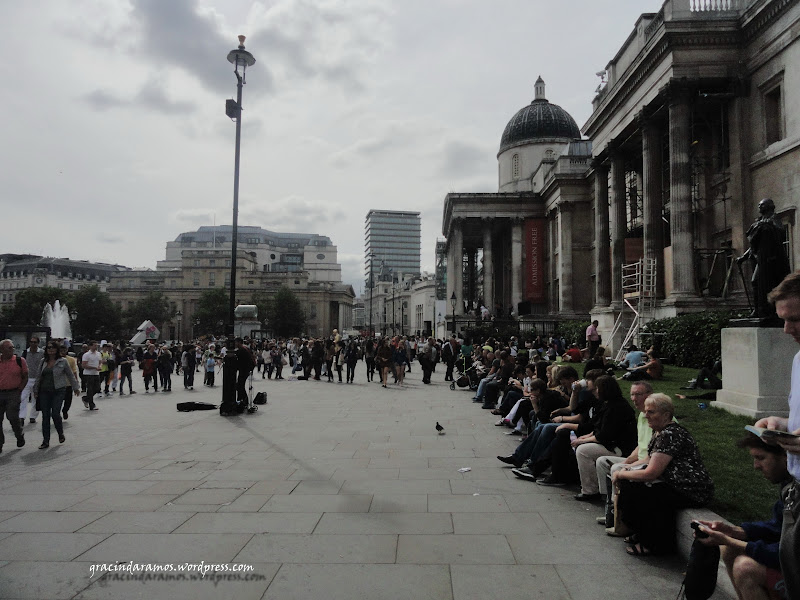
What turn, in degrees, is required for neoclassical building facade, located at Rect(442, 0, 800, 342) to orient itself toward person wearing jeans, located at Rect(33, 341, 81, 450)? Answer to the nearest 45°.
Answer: approximately 45° to its left

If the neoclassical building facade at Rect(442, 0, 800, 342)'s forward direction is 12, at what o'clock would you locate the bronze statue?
The bronze statue is roughly at 9 o'clock from the neoclassical building facade.

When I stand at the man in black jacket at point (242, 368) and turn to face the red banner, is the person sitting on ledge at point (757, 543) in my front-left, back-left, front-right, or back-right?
back-right

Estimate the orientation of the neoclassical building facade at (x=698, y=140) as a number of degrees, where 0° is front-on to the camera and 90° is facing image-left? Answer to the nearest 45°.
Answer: approximately 90°

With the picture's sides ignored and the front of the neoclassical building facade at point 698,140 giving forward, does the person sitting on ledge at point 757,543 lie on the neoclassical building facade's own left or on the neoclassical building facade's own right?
on the neoclassical building facade's own left

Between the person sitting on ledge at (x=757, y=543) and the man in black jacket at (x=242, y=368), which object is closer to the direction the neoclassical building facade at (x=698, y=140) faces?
the man in black jacket

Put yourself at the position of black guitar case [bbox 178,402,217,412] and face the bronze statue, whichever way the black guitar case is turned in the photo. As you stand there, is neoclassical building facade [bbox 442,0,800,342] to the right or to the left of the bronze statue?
left

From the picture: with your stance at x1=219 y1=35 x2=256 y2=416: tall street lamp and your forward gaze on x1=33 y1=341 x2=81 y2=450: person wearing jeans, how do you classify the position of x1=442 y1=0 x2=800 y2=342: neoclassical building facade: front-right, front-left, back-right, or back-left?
back-left

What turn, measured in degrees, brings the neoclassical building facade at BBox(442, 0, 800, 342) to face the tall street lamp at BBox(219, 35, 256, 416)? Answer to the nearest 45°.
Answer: approximately 45° to its left

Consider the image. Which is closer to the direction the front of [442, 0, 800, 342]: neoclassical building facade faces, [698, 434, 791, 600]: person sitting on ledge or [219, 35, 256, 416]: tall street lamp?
the tall street lamp

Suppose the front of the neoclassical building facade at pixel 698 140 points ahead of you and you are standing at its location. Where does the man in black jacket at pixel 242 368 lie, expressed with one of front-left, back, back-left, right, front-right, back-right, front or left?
front-left

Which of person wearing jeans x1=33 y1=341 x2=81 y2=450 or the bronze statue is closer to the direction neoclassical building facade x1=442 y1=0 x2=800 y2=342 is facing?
the person wearing jeans
